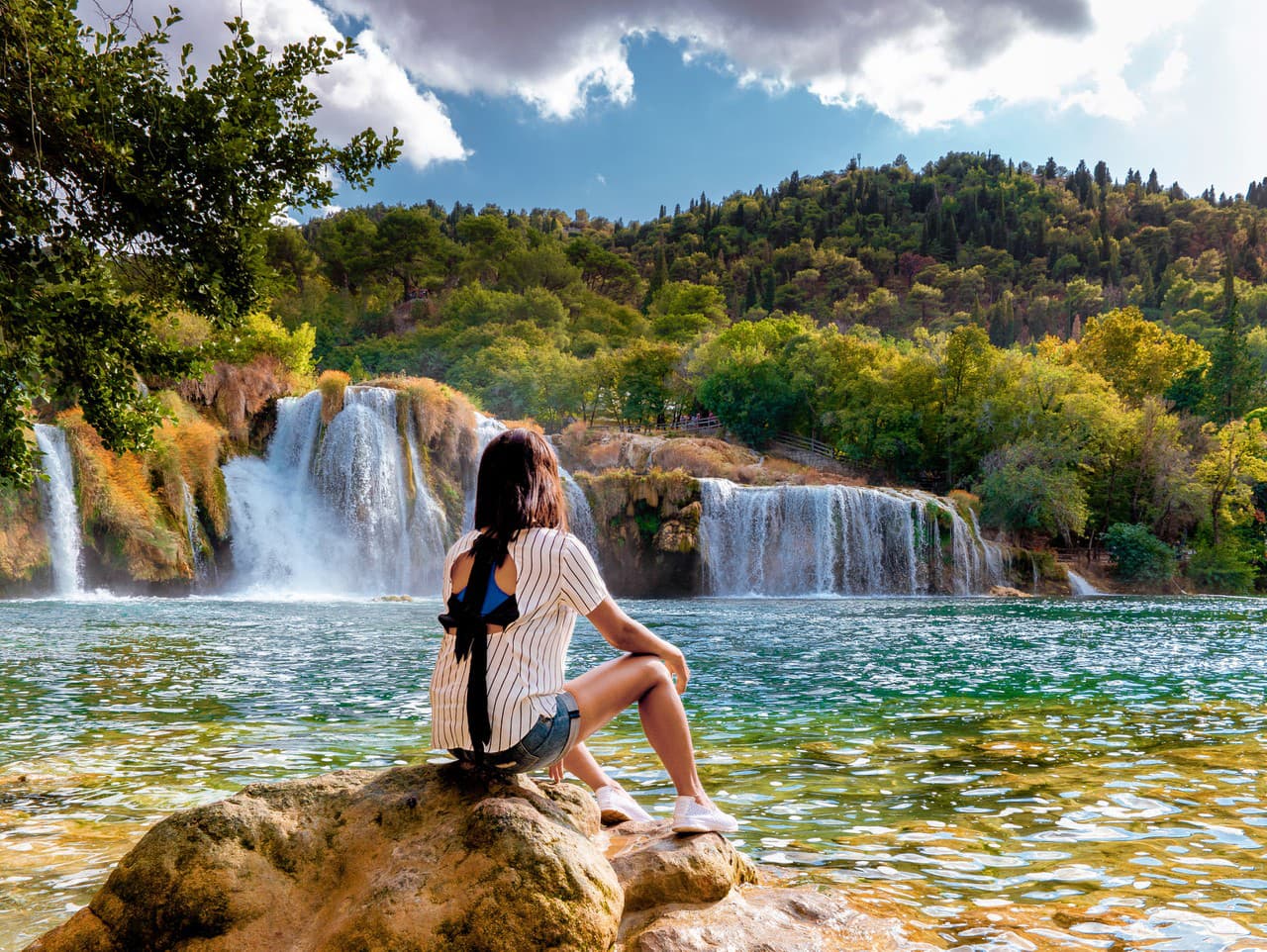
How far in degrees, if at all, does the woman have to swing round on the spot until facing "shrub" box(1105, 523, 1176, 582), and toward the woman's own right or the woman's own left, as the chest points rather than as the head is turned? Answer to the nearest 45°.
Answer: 0° — they already face it

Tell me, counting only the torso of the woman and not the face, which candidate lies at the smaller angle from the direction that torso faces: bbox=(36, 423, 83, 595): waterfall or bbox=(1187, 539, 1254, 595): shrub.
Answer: the shrub

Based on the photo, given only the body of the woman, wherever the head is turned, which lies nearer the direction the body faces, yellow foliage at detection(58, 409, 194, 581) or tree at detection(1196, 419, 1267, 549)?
the tree

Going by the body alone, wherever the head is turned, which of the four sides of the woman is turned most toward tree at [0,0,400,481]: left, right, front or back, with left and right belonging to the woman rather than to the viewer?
left

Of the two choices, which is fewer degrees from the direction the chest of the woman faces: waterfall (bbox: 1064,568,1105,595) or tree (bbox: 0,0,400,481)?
the waterfall

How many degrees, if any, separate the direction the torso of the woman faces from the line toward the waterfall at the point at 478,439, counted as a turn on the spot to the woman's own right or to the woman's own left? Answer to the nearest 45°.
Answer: approximately 45° to the woman's own left

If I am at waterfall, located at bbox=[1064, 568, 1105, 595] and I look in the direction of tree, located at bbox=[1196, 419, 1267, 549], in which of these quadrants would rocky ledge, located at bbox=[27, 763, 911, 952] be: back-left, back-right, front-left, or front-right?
back-right

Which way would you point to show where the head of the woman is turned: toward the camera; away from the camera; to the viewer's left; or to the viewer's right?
away from the camera

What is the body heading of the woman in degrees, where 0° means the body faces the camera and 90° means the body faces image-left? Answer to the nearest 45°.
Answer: approximately 225°
